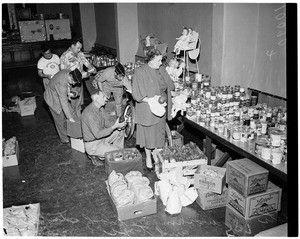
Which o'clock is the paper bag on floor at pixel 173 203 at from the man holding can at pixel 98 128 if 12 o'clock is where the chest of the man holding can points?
The paper bag on floor is roughly at 2 o'clock from the man holding can.

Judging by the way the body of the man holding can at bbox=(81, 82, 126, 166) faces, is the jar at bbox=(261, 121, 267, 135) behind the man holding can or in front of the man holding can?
in front

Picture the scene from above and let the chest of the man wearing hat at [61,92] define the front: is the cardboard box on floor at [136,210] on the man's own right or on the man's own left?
on the man's own right

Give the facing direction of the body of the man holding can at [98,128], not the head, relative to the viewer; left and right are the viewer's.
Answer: facing to the right of the viewer

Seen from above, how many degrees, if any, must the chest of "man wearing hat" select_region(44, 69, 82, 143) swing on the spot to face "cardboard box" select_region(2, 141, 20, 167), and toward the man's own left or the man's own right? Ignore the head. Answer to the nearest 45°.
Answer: approximately 180°

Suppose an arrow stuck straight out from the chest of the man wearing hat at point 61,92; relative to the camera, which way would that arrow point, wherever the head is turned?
to the viewer's right

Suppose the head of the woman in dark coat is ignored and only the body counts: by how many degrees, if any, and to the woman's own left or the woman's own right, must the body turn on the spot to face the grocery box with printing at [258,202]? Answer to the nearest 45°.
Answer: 0° — they already face it

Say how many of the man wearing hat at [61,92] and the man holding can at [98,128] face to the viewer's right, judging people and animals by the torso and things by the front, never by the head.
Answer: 2

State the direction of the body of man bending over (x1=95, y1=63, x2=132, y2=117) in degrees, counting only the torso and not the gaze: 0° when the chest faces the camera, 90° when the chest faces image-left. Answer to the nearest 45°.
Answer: approximately 315°

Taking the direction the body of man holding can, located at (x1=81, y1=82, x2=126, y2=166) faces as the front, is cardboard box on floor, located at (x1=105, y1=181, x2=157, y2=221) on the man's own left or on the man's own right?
on the man's own right

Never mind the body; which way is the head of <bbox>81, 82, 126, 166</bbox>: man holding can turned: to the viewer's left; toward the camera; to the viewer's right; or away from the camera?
to the viewer's right

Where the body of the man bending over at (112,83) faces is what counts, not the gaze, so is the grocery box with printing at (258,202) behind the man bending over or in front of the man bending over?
in front
